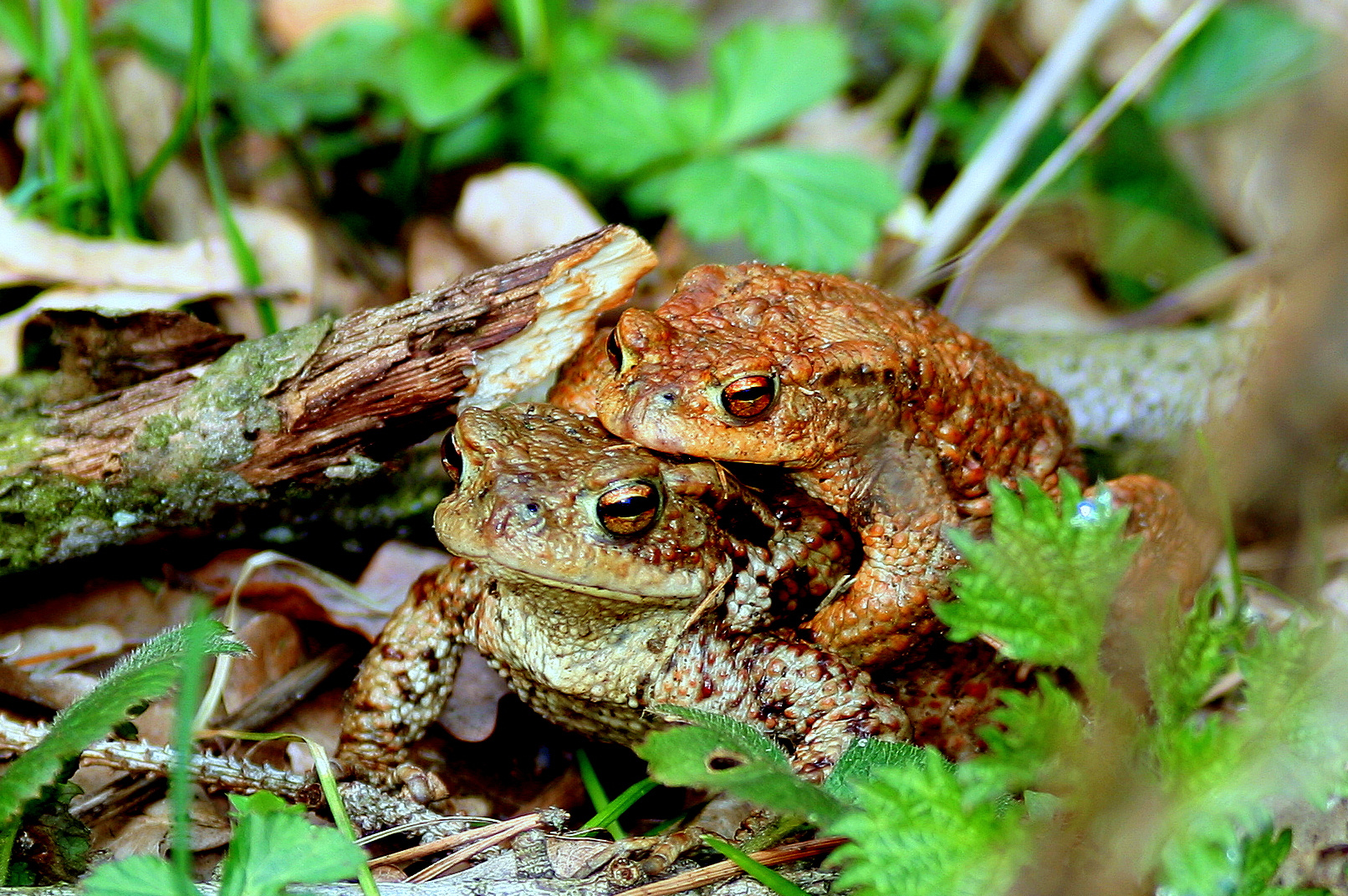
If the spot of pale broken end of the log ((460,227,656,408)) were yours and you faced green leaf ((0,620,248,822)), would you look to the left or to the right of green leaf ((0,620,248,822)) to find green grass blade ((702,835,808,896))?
left

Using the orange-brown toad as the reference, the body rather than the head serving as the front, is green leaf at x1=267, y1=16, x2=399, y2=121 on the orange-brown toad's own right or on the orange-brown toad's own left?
on the orange-brown toad's own right

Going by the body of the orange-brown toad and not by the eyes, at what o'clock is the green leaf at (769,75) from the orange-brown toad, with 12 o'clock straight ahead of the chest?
The green leaf is roughly at 4 o'clock from the orange-brown toad.

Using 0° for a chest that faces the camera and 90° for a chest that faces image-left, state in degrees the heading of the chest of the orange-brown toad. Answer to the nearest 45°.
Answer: approximately 45°

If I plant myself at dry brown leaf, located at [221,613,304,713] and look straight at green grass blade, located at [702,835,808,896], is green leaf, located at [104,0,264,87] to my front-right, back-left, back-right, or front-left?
back-left
